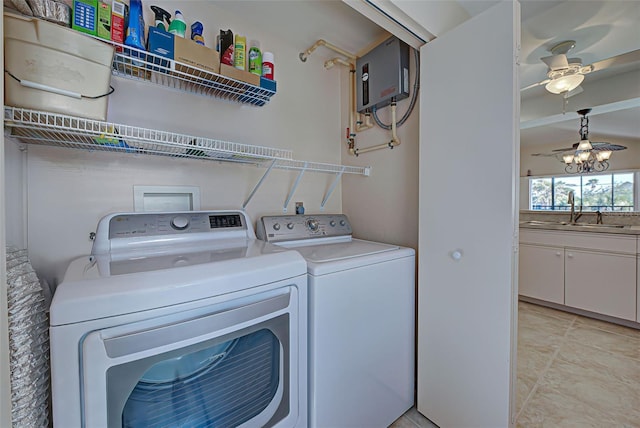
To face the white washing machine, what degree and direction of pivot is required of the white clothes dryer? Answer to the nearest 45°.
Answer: approximately 90° to its left

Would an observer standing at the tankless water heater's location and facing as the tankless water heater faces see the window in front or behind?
behind

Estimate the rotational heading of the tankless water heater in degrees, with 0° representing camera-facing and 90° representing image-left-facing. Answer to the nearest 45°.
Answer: approximately 45°

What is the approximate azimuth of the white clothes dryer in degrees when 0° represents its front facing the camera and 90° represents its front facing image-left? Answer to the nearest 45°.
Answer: approximately 0°

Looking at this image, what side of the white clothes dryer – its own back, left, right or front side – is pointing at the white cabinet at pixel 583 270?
left
